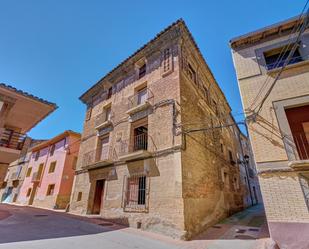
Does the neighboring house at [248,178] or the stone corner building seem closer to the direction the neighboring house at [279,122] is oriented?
the stone corner building

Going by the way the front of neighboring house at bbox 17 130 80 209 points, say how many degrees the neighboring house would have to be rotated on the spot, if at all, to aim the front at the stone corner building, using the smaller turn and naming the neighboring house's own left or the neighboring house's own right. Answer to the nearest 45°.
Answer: approximately 45° to the neighboring house's own left

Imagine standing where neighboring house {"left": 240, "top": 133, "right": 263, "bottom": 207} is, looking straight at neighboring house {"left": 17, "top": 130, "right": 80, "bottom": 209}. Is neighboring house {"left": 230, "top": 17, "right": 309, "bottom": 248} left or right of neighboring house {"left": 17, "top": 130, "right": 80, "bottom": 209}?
left

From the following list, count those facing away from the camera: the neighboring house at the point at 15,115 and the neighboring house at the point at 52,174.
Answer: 0

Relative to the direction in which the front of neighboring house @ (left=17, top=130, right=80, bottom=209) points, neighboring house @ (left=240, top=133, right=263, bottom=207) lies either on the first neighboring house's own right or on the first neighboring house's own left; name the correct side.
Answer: on the first neighboring house's own left

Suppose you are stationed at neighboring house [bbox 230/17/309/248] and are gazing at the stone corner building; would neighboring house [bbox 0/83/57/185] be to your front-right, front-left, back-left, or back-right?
front-left

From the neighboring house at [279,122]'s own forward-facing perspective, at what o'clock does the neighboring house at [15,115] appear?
the neighboring house at [15,115] is roughly at 1 o'clock from the neighboring house at [279,122].

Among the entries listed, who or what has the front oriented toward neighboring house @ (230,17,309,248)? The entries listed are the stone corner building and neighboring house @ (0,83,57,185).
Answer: neighboring house @ (0,83,57,185)

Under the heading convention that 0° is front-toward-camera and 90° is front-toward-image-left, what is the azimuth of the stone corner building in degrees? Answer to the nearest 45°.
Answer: approximately 45°

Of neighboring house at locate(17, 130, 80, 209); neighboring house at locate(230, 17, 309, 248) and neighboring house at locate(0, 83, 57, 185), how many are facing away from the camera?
0

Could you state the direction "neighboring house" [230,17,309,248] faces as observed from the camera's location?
facing the viewer and to the left of the viewer

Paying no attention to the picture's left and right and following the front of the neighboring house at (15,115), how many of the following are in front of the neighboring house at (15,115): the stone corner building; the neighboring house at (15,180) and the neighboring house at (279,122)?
2
